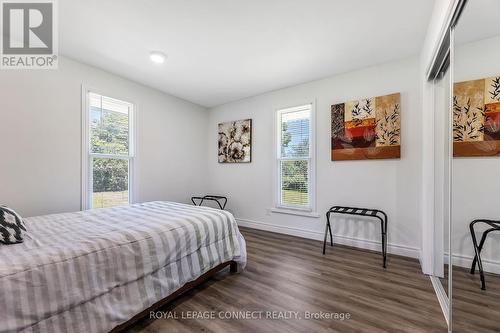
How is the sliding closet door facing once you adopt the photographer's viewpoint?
facing to the left of the viewer

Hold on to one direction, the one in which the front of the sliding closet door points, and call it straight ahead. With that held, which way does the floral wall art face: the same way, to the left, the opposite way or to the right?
to the left

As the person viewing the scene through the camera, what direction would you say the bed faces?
facing away from the viewer and to the right of the viewer

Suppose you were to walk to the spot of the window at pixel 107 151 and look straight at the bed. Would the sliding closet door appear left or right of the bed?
left

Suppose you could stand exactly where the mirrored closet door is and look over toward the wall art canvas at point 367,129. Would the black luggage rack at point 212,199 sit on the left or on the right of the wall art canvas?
left

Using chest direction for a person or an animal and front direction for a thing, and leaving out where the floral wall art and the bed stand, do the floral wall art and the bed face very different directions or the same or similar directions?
very different directions

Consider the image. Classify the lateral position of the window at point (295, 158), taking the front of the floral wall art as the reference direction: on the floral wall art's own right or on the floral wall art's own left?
on the floral wall art's own left

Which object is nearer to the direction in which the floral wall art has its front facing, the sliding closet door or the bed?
the bed

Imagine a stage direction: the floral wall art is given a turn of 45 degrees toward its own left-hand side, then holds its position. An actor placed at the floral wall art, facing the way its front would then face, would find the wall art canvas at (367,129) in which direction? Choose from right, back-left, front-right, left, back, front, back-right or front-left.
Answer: front-left

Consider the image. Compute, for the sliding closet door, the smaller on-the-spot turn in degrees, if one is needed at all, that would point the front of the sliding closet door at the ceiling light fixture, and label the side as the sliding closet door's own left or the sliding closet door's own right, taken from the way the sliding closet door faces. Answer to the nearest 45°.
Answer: approximately 45° to the sliding closet door's own left

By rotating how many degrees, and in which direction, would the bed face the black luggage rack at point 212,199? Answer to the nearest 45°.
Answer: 0° — it already faces it
